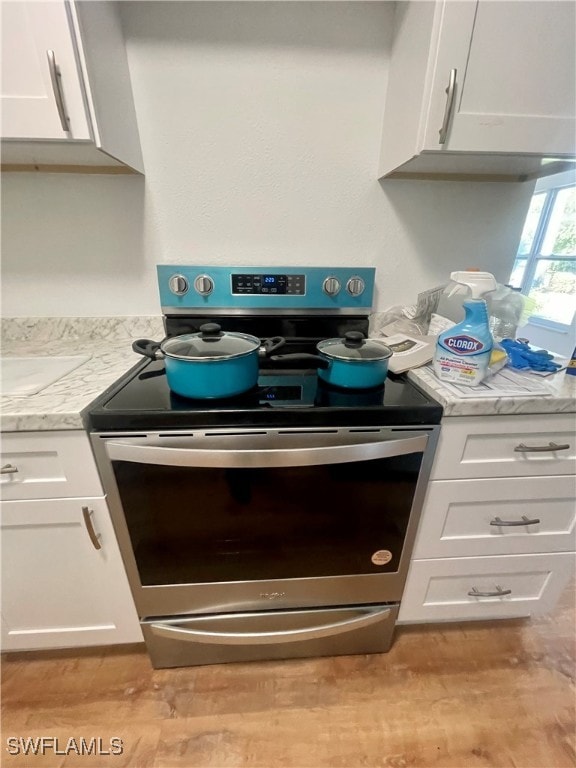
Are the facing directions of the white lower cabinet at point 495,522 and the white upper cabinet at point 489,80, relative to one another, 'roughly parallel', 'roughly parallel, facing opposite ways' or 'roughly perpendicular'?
roughly parallel

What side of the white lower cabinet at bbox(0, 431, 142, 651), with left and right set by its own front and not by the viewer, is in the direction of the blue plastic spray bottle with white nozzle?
left

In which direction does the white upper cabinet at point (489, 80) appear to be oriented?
toward the camera

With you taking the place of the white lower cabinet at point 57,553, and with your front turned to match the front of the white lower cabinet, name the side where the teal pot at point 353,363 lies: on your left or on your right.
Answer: on your left

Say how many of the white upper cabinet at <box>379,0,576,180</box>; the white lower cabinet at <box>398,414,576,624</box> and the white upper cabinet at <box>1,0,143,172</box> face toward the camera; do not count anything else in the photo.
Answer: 3

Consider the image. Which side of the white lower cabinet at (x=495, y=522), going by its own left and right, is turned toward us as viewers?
front

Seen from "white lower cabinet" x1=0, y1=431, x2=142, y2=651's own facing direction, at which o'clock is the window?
The window is roughly at 9 o'clock from the white lower cabinet.

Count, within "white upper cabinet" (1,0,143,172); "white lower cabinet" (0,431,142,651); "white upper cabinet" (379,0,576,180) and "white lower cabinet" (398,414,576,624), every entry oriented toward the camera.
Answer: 4

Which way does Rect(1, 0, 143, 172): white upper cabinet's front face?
toward the camera
